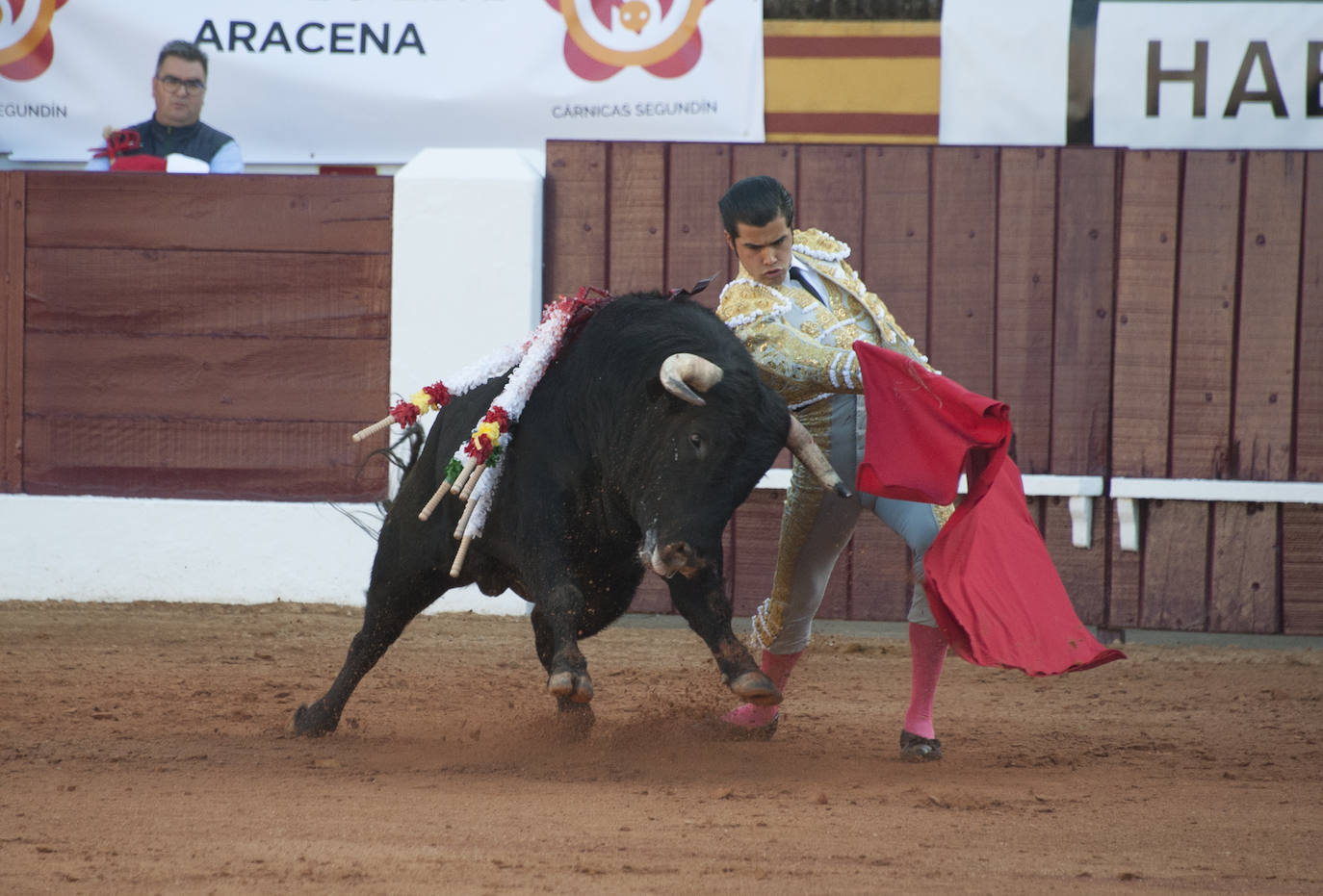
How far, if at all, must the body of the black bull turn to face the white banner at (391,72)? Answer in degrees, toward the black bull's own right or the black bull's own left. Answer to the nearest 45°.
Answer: approximately 135° to the black bull's own left

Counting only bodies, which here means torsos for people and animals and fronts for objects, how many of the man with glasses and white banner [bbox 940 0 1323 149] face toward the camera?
2

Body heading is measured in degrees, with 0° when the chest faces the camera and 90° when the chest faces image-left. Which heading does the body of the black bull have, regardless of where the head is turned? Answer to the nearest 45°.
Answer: approximately 315°

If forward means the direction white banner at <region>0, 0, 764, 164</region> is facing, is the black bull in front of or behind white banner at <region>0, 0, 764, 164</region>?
in front

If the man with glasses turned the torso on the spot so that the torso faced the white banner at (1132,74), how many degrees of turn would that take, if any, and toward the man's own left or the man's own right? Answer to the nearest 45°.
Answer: approximately 90° to the man's own left

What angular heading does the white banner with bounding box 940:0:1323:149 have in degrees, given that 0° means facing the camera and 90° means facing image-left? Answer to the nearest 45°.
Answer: approximately 0°

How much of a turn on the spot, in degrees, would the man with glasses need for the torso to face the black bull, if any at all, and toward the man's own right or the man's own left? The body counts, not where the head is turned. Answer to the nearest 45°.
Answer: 0° — they already face it

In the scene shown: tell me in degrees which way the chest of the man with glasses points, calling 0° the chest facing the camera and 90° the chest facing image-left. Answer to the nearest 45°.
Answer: approximately 0°
